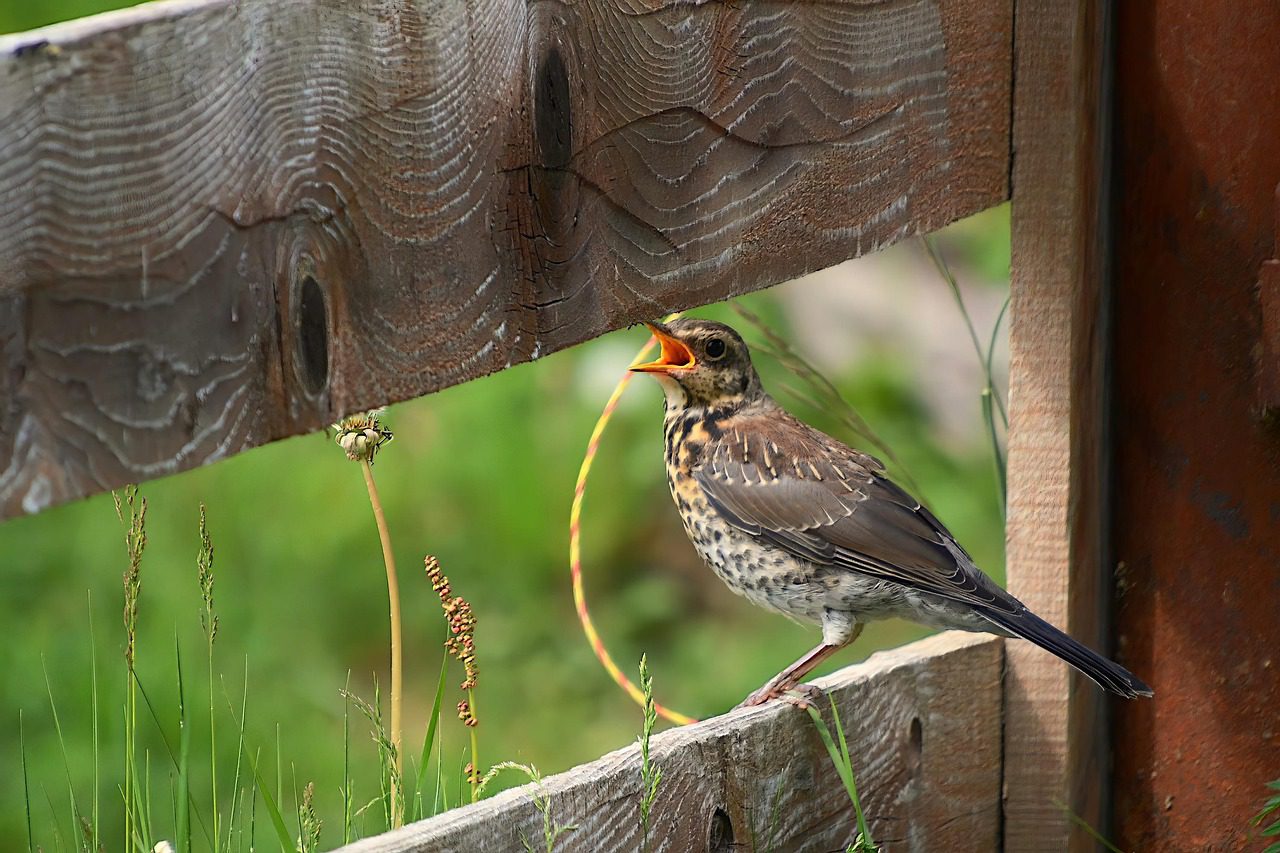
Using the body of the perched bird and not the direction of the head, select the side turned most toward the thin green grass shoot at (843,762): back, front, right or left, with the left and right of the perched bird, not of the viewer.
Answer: left

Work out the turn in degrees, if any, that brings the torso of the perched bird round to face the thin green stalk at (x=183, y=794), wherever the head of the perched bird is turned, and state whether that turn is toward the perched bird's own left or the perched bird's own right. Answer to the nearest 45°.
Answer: approximately 45° to the perched bird's own left

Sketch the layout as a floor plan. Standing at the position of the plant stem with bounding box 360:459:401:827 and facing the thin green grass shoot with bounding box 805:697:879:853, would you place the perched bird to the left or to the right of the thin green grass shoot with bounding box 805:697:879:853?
left

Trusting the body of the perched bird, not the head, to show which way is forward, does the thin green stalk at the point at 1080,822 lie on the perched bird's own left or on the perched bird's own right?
on the perched bird's own left

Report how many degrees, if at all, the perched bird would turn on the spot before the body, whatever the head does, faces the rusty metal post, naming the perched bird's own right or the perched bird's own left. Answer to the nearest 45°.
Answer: approximately 135° to the perched bird's own left

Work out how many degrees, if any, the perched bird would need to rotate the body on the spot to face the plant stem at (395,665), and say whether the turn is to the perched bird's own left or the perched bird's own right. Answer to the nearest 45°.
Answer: approximately 45° to the perched bird's own left

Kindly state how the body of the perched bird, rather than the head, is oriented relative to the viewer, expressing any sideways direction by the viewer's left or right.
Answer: facing to the left of the viewer

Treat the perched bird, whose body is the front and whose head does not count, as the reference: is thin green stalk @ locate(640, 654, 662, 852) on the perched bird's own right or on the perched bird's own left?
on the perched bird's own left
